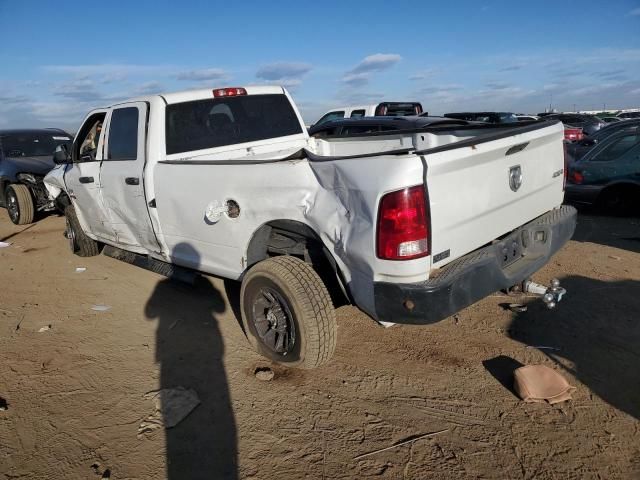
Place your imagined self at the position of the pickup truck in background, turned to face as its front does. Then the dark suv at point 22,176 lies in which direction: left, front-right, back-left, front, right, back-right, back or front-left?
left

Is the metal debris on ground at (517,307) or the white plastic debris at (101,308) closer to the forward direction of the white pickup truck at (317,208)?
the white plastic debris

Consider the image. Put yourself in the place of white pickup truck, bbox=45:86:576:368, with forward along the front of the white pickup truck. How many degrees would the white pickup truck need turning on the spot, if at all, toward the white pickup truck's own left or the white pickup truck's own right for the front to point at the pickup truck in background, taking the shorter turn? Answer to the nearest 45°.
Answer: approximately 45° to the white pickup truck's own right

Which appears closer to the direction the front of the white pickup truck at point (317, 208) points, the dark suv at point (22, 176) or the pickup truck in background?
the dark suv

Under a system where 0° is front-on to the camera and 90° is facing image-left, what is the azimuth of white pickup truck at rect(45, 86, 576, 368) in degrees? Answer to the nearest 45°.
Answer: approximately 135°

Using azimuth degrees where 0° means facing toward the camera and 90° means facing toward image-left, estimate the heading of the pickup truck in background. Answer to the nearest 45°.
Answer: approximately 135°

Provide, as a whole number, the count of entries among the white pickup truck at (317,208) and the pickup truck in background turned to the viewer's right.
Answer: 0

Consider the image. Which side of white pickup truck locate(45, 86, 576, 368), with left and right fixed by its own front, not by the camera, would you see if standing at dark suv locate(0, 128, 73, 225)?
front
